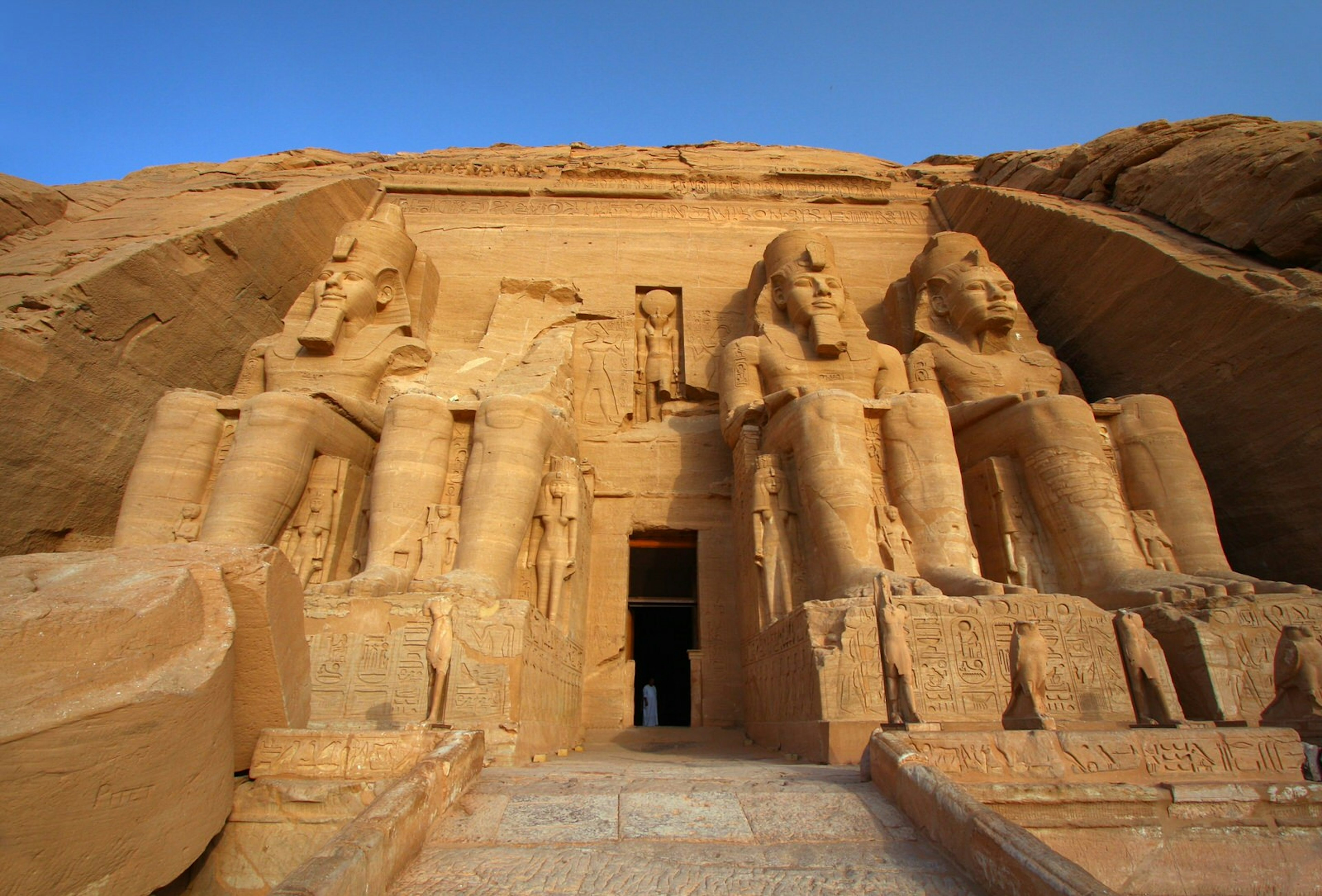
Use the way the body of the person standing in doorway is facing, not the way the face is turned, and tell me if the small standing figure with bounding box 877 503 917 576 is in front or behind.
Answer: in front

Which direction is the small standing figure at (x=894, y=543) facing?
toward the camera

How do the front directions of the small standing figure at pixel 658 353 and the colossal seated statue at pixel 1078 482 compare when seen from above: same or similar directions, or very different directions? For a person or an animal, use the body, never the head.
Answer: same or similar directions

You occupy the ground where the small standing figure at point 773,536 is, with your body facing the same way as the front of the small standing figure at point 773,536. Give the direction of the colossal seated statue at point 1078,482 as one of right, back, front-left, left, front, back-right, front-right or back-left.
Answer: left

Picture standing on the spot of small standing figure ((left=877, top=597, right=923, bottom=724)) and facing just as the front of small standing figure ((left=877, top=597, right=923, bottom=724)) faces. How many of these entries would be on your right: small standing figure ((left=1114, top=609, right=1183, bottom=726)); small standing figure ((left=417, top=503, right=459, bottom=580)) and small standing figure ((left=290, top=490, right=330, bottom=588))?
2

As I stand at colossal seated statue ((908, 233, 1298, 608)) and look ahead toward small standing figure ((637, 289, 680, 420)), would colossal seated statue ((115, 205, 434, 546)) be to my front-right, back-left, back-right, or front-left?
front-left

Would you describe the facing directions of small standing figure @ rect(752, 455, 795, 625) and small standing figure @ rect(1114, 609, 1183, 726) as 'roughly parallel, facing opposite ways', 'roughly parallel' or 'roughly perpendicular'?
roughly parallel

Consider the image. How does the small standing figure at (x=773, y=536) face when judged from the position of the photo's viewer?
facing the viewer

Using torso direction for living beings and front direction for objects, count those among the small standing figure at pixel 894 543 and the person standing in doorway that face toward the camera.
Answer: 2

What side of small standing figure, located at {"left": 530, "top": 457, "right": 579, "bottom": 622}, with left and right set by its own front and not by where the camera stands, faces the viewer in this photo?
front

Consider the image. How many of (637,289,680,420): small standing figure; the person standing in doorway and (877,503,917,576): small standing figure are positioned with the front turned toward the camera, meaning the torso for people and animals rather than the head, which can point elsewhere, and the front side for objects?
3

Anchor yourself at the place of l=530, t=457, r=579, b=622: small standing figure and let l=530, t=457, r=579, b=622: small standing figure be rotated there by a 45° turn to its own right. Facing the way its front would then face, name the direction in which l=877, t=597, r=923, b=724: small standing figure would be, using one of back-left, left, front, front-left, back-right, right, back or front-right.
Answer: left

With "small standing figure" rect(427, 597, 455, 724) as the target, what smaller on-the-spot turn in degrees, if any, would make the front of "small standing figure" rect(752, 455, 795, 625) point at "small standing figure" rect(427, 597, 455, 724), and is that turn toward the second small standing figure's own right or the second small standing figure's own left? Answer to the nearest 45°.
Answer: approximately 45° to the second small standing figure's own right

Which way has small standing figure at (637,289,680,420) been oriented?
toward the camera
